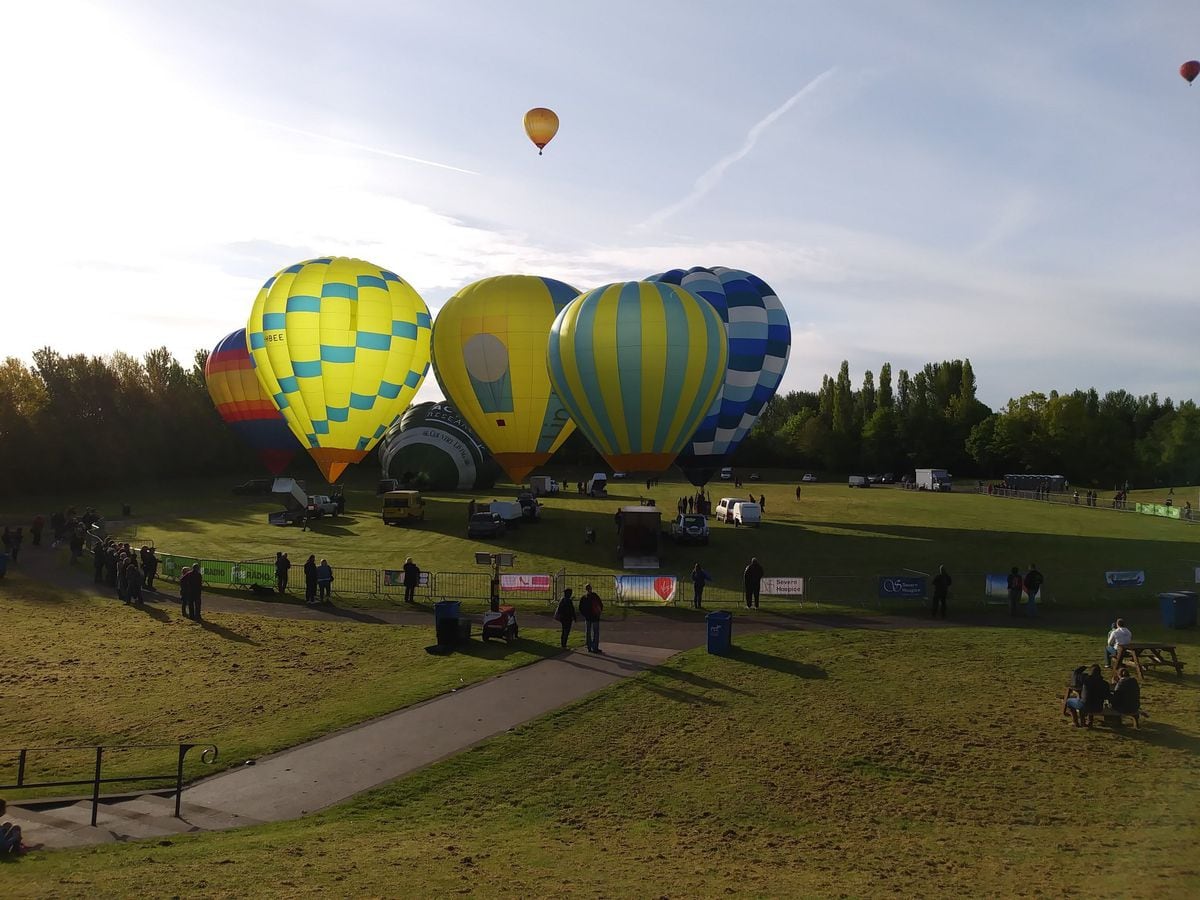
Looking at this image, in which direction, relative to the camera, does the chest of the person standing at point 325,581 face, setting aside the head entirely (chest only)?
away from the camera

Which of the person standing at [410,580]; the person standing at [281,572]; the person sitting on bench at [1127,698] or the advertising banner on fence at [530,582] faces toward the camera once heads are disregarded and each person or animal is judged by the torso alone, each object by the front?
the advertising banner on fence

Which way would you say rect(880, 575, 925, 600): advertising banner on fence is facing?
toward the camera

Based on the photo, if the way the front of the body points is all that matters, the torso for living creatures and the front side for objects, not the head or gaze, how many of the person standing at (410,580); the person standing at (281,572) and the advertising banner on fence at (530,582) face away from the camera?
2

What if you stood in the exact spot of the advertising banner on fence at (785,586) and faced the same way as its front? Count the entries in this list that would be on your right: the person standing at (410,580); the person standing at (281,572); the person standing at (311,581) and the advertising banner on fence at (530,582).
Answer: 4

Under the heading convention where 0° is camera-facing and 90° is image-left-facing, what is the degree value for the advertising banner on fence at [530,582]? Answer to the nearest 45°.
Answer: approximately 0°

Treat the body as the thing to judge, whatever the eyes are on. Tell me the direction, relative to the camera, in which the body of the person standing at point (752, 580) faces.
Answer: away from the camera

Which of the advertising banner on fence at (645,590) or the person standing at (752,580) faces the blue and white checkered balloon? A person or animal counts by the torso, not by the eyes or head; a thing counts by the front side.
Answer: the person standing

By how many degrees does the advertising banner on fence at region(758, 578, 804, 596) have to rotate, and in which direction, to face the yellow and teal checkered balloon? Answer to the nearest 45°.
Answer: approximately 135° to its right

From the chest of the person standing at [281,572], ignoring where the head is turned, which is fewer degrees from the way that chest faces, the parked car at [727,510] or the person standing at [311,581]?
the parked car

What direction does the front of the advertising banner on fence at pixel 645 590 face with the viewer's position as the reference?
facing the viewer

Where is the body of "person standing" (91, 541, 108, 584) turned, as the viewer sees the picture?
away from the camera

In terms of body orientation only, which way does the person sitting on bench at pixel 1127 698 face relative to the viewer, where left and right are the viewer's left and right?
facing away from the viewer and to the left of the viewer

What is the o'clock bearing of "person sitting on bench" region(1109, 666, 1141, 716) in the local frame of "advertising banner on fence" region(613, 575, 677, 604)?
The person sitting on bench is roughly at 11 o'clock from the advertising banner on fence.

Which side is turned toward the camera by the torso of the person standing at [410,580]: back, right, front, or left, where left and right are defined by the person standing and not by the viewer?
back
